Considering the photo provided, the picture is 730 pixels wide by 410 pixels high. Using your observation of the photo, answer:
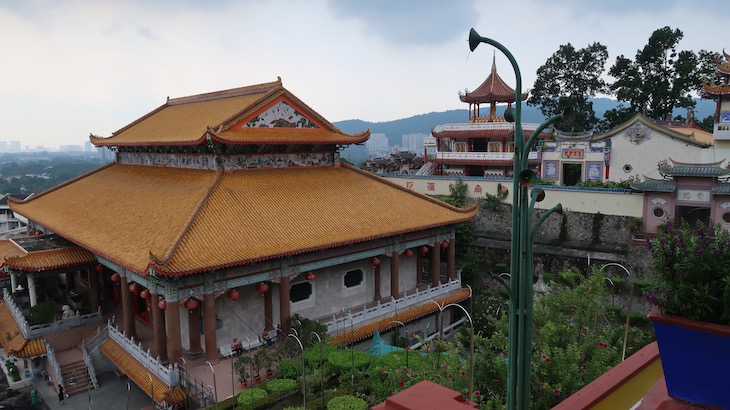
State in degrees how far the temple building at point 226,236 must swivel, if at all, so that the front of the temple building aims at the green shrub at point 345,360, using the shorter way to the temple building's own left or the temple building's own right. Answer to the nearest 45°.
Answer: approximately 90° to the temple building's own left

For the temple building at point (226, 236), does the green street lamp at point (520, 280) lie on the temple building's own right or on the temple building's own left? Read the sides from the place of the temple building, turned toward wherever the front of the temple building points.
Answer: on the temple building's own left

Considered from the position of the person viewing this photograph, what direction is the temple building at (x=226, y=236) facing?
facing the viewer and to the left of the viewer

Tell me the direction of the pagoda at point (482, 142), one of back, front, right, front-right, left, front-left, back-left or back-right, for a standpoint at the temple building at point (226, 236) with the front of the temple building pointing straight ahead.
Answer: back

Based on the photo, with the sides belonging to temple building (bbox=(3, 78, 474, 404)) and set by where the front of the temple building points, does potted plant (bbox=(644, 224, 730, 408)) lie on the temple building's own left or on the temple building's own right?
on the temple building's own left

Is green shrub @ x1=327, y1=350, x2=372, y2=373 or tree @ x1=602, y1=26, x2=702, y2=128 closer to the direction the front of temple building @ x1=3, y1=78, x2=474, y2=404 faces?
the green shrub

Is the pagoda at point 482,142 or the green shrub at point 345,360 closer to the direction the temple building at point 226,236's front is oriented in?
the green shrub

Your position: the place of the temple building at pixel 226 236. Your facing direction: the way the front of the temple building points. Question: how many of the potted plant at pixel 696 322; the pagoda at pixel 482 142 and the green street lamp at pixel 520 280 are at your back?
1

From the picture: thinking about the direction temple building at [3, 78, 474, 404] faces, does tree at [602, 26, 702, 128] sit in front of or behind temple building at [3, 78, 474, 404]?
behind
